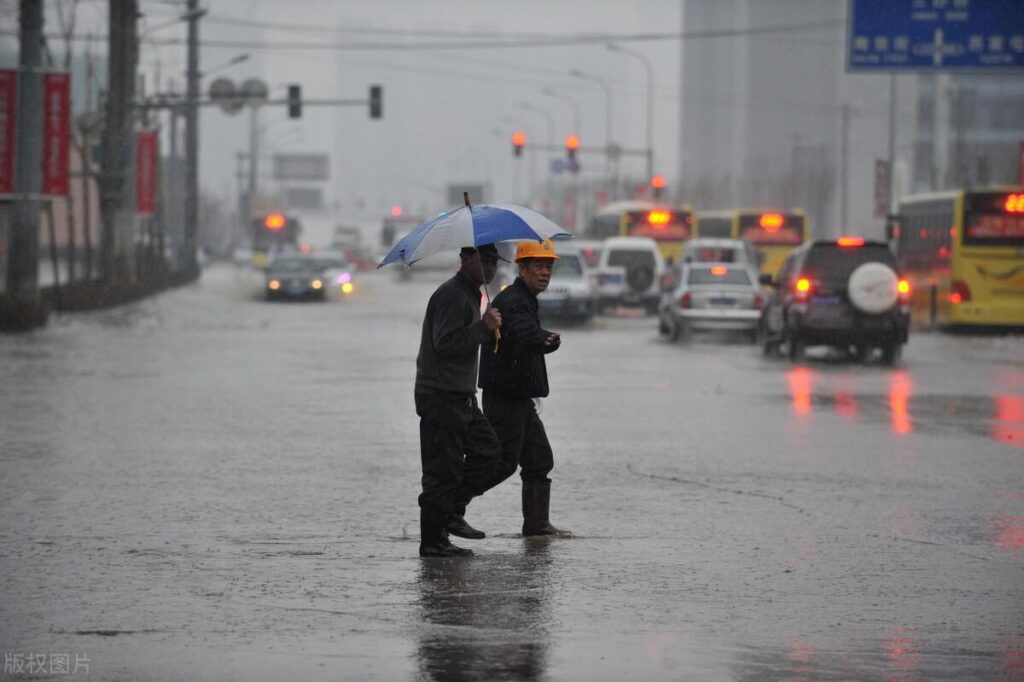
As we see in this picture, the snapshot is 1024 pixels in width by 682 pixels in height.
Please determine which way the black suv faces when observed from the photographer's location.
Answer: facing away from the viewer

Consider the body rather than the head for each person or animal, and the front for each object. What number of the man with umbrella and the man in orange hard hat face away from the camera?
0

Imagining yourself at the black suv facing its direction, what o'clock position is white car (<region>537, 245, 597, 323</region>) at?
The white car is roughly at 11 o'clock from the black suv.

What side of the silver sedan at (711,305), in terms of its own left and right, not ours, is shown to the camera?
back

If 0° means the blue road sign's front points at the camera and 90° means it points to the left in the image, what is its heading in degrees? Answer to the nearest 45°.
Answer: approximately 0°

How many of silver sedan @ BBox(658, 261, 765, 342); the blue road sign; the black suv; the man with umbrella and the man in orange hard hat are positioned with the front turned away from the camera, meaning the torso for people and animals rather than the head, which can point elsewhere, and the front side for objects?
2

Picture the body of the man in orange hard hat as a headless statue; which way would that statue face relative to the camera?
to the viewer's right

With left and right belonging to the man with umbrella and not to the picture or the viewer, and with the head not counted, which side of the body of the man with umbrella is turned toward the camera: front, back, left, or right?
right
